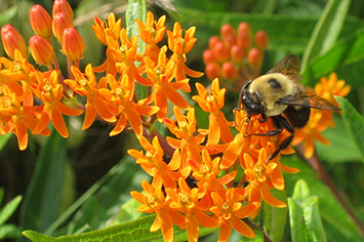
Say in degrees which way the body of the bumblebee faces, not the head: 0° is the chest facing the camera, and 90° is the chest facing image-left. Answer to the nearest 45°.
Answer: approximately 45°
